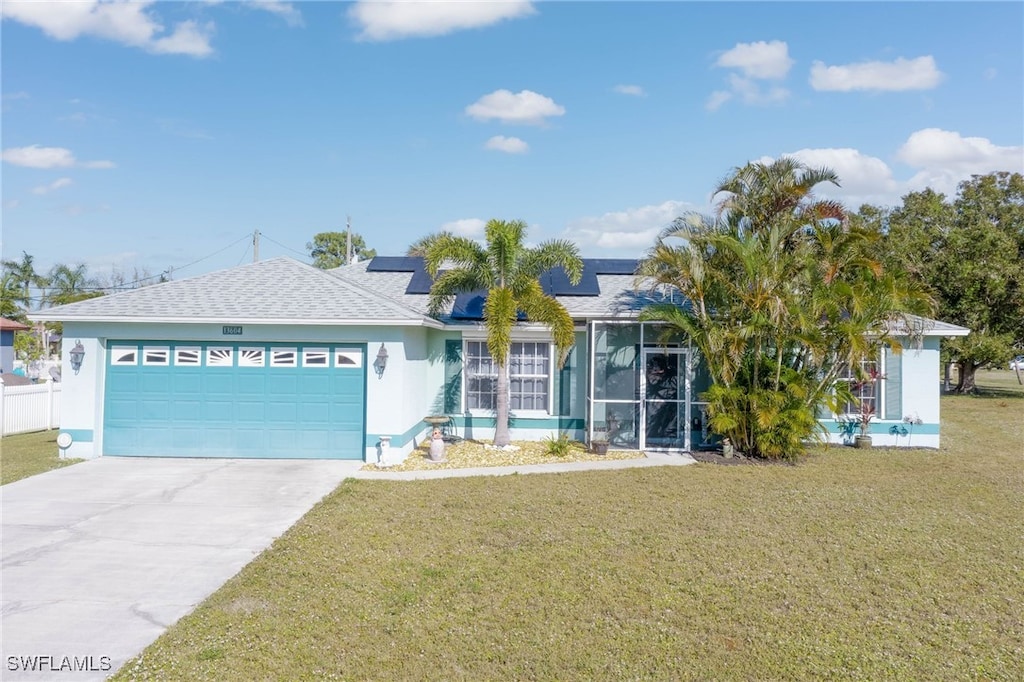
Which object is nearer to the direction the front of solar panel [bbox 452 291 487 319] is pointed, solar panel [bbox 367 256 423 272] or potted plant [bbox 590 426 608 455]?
the potted plant

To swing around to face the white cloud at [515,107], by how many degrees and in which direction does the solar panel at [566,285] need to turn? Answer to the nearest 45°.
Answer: approximately 180°

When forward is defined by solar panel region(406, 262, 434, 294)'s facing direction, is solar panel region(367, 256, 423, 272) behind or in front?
behind

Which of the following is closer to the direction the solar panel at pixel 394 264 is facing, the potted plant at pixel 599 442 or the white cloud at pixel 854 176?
the potted plant

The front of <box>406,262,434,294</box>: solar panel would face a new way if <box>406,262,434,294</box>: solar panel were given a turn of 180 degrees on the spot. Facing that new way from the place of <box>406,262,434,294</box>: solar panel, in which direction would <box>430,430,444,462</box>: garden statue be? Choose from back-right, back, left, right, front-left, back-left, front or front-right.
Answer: back

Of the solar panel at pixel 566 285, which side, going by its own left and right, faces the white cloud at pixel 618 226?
back

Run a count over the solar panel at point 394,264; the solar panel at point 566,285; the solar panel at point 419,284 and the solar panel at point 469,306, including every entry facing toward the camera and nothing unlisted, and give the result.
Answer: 4

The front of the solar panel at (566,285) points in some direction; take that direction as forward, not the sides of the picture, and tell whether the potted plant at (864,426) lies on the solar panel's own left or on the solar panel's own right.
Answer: on the solar panel's own left

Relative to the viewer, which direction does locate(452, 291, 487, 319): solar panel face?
toward the camera

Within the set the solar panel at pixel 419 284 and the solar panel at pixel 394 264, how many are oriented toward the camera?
2

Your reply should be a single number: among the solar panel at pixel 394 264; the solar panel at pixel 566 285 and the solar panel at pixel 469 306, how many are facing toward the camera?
3

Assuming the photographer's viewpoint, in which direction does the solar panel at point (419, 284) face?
facing the viewer
